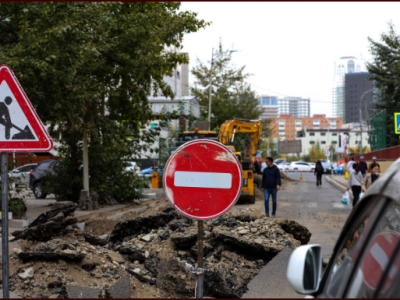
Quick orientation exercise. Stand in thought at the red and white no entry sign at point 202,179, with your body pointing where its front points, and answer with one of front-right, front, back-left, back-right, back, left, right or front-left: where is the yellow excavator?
back

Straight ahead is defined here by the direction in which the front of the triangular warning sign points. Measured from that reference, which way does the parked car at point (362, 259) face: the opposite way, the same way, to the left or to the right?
the opposite way

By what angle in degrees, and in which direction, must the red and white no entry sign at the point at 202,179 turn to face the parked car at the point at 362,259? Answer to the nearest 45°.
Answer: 0° — it already faces it

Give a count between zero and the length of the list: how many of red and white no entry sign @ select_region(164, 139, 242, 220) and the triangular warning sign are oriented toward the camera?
2

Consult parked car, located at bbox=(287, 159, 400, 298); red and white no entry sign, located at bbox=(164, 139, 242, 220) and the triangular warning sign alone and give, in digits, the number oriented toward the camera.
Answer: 2

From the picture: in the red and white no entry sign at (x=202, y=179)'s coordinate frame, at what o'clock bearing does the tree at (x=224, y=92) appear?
The tree is roughly at 6 o'clock from the red and white no entry sign.

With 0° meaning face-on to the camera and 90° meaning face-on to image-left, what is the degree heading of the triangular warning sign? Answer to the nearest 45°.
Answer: approximately 0°

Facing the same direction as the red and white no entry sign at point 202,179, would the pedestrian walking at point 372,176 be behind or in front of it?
behind
